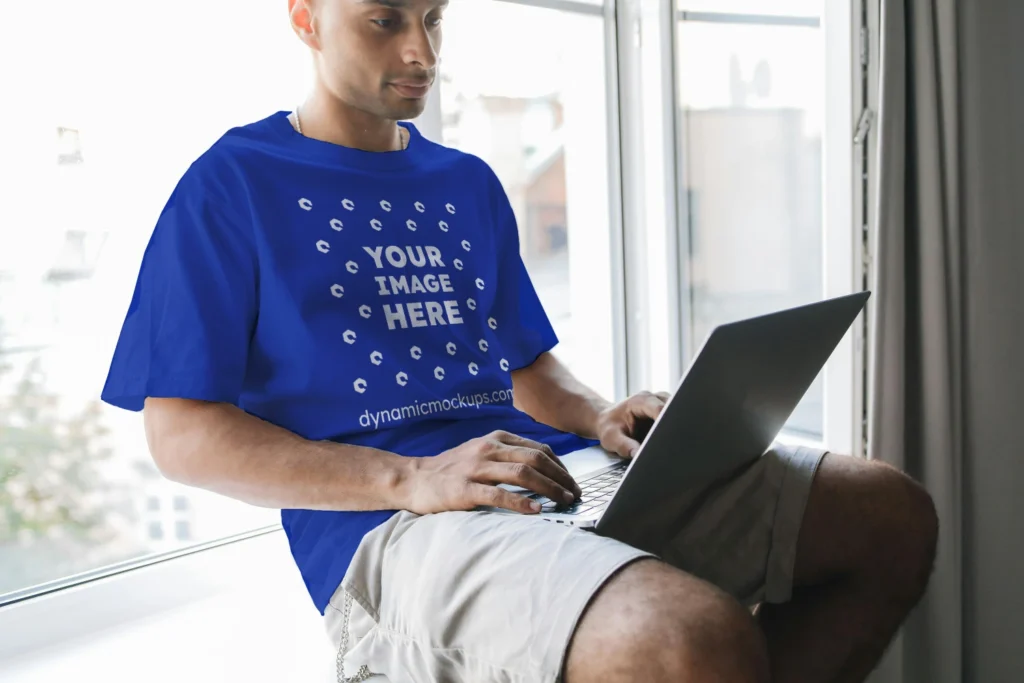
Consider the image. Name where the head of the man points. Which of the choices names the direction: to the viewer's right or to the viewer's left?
to the viewer's right

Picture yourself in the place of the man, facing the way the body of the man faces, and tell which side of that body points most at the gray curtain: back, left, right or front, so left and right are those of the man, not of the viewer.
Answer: left

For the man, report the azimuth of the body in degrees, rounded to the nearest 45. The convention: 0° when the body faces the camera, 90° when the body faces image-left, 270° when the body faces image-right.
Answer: approximately 315°
